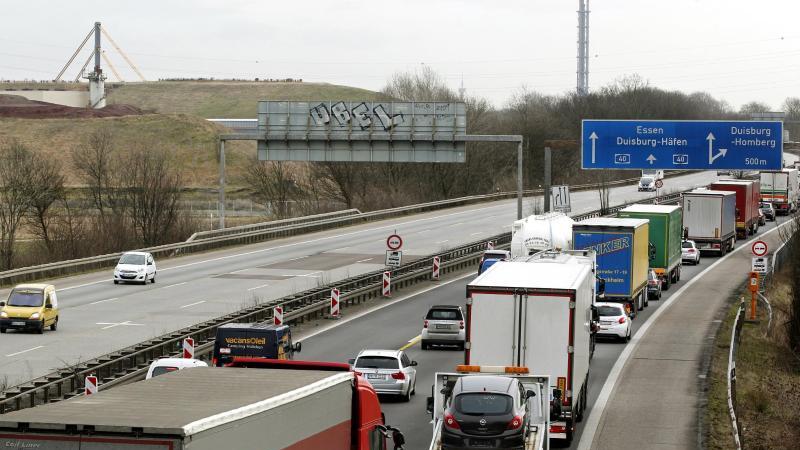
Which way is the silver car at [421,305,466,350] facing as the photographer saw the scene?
facing away from the viewer

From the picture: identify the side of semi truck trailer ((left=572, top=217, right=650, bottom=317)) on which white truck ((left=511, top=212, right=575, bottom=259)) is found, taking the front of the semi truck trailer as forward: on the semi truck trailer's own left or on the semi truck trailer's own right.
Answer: on the semi truck trailer's own left

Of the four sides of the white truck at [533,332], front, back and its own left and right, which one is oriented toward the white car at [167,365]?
left

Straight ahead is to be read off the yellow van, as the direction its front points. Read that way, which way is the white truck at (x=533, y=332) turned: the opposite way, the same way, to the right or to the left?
the opposite way

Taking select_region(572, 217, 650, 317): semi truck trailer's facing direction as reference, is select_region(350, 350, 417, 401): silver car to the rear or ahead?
to the rear

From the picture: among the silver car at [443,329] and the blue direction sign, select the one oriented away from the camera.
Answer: the silver car

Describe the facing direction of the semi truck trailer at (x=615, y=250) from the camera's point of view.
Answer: facing away from the viewer

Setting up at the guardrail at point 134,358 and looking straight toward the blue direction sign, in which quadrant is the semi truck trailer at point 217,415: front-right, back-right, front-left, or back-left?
back-right

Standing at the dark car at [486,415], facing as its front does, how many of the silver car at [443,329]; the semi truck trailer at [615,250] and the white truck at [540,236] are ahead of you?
3
